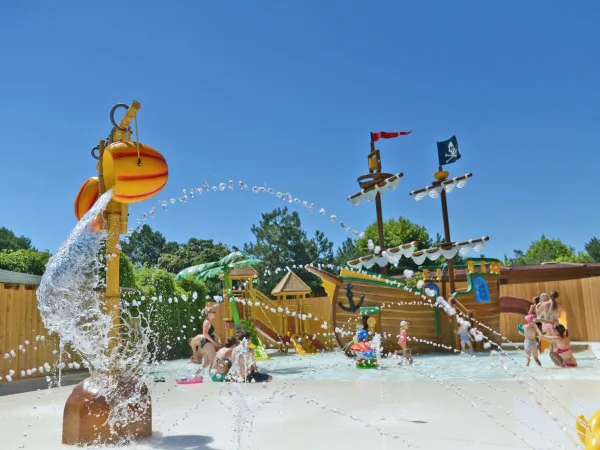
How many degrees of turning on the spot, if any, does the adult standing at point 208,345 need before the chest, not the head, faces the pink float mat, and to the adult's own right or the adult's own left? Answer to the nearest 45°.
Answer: approximately 90° to the adult's own right

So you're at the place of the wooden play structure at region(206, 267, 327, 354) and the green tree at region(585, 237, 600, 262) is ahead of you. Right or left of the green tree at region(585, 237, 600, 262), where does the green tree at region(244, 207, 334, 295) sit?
left

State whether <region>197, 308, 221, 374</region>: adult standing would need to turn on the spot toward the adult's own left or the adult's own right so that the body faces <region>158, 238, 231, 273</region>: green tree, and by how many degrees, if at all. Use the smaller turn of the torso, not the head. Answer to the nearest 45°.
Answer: approximately 90° to the adult's own left

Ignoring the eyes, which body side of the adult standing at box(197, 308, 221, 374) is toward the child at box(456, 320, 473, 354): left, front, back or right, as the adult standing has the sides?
front

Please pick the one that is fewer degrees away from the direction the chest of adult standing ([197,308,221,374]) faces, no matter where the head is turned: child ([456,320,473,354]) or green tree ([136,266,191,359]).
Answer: the child

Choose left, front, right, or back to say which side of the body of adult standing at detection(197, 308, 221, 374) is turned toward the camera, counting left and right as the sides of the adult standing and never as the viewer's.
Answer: right

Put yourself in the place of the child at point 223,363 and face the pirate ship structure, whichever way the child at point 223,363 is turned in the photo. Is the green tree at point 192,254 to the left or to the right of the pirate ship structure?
left

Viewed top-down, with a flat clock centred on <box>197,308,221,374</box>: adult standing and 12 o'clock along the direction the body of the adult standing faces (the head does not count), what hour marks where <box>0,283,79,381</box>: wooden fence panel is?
The wooden fence panel is roughly at 6 o'clock from the adult standing.
